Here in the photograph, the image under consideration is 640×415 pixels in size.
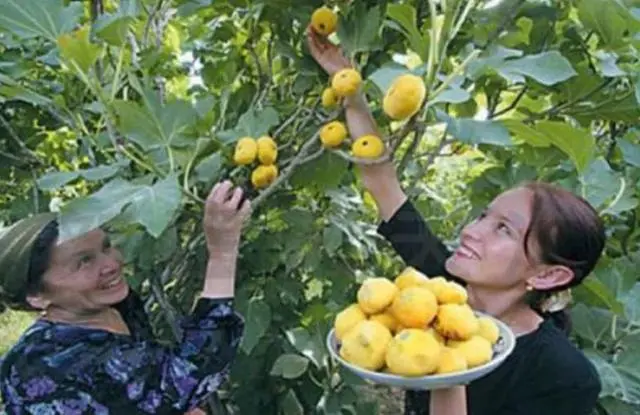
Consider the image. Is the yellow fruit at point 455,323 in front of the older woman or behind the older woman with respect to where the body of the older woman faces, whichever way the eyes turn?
in front

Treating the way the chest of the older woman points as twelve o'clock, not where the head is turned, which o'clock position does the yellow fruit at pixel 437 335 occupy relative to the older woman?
The yellow fruit is roughly at 12 o'clock from the older woman.

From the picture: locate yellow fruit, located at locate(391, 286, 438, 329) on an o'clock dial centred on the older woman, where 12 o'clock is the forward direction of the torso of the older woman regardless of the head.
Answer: The yellow fruit is roughly at 12 o'clock from the older woman.

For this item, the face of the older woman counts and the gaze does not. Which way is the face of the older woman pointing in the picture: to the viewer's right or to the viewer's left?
to the viewer's right

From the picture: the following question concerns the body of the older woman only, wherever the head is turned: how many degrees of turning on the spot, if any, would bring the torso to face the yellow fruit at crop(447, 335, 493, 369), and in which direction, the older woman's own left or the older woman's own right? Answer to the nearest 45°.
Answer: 0° — they already face it

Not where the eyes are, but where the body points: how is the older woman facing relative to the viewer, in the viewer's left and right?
facing the viewer and to the right of the viewer

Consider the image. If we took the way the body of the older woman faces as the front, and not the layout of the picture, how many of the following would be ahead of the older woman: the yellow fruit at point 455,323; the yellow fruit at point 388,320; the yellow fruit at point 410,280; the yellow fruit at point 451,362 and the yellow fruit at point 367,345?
5

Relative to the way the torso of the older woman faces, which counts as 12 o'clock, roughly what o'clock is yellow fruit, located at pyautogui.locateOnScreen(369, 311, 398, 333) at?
The yellow fruit is roughly at 12 o'clock from the older woman.

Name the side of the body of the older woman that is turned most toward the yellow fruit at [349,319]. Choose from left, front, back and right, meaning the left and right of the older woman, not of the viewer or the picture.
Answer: front

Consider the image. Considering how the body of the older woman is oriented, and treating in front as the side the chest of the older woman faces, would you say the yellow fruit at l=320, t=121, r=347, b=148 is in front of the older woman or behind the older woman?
in front

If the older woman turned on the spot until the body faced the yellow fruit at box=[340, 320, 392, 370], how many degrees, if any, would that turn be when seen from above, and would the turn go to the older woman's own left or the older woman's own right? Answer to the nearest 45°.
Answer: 0° — they already face it

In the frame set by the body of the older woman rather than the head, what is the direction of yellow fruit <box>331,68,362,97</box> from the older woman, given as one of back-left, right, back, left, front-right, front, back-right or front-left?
front-left
